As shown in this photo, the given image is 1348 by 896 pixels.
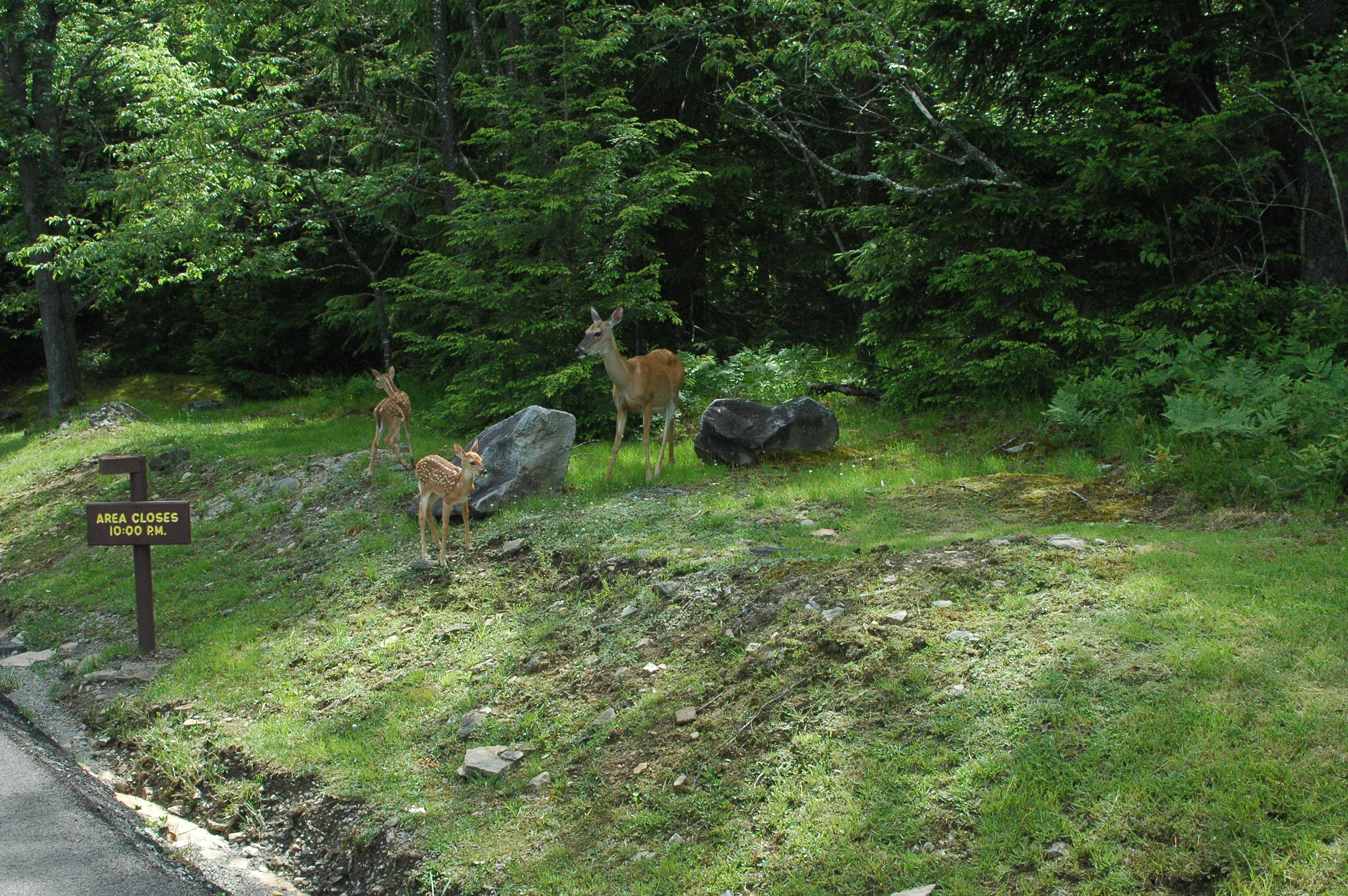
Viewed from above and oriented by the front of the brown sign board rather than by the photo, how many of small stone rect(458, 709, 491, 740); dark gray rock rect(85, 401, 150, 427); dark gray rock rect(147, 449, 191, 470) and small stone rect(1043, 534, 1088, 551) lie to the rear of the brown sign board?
2

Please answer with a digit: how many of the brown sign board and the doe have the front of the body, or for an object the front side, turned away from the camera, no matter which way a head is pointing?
0

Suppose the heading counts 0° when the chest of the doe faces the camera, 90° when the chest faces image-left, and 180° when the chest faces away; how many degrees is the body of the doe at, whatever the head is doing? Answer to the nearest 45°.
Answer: approximately 45°

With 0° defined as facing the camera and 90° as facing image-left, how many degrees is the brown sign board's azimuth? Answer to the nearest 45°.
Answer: approximately 0°

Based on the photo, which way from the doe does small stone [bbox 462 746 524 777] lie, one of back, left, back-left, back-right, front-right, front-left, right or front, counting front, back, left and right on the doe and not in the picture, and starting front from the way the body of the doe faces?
front-left

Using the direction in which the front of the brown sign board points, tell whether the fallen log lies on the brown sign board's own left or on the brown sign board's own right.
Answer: on the brown sign board's own left

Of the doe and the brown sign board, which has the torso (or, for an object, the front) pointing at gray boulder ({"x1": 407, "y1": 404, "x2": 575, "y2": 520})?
the doe

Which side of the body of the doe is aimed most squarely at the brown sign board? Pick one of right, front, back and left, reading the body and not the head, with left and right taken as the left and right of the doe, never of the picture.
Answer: front

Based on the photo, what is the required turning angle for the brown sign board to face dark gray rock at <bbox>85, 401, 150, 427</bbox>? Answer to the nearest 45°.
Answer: approximately 180°
